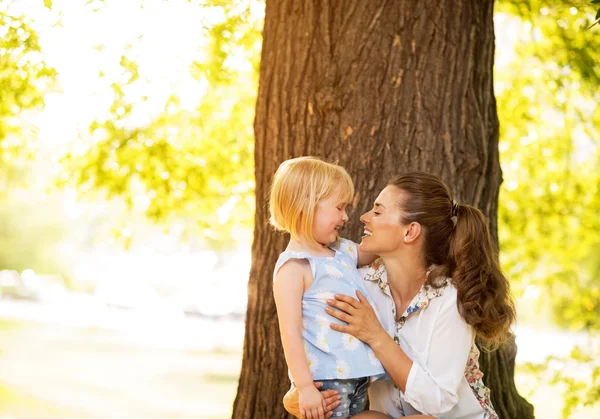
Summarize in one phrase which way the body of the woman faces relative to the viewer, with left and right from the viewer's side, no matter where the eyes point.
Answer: facing the viewer and to the left of the viewer

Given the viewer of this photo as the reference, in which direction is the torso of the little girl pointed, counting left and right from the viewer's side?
facing the viewer and to the right of the viewer

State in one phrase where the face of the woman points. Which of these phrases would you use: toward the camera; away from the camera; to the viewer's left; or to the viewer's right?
to the viewer's left

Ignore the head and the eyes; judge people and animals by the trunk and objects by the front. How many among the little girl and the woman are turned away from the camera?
0
